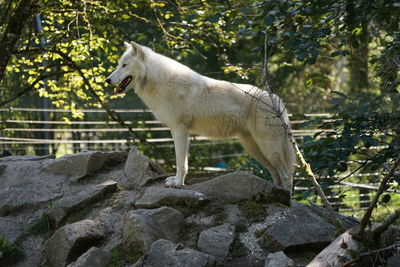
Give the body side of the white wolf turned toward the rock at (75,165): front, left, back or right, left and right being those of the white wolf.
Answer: front

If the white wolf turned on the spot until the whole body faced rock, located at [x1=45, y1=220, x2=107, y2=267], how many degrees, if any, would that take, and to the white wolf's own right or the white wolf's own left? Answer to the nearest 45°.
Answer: approximately 45° to the white wolf's own left

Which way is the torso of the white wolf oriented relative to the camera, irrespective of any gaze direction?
to the viewer's left

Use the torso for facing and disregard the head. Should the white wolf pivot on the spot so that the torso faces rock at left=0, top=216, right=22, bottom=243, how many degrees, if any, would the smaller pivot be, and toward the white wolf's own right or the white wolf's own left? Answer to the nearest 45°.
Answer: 0° — it already faces it

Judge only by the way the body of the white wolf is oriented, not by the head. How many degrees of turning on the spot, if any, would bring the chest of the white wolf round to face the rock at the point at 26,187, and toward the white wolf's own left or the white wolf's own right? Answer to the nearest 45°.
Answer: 0° — it already faces it

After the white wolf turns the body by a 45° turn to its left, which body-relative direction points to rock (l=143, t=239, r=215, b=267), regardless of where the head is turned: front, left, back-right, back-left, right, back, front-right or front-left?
front-left

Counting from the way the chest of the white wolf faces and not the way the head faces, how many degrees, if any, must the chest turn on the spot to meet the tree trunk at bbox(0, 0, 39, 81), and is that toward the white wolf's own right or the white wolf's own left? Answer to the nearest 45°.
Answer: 0° — it already faces it

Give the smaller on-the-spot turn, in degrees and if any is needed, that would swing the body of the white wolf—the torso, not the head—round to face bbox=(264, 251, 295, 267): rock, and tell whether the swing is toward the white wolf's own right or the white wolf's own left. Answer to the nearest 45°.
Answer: approximately 90° to the white wolf's own left

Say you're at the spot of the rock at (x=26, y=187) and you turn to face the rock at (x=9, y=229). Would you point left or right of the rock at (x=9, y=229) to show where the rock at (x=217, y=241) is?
left

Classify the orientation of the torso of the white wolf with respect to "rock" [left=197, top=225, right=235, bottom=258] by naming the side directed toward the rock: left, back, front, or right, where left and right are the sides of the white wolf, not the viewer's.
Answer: left

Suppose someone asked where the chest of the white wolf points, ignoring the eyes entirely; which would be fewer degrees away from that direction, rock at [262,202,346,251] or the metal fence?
the metal fence

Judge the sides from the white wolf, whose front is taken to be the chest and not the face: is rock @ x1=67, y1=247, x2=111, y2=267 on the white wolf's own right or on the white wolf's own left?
on the white wolf's own left
